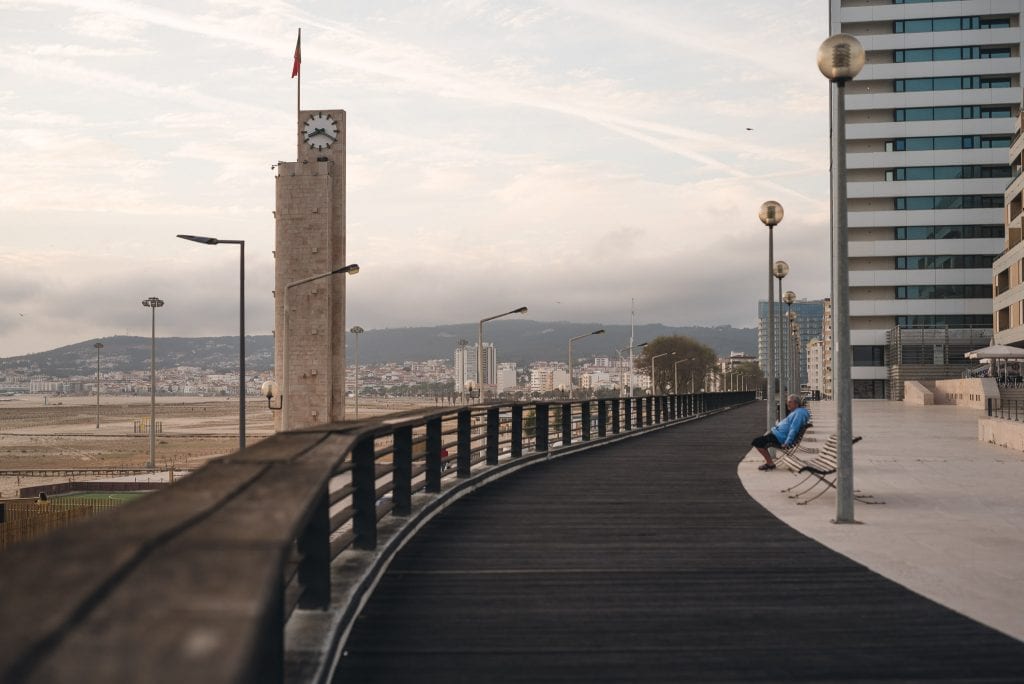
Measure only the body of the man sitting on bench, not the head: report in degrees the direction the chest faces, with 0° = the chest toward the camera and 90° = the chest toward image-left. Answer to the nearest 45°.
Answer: approximately 90°

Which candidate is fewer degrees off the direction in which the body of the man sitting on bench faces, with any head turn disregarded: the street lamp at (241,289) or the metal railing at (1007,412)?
the street lamp

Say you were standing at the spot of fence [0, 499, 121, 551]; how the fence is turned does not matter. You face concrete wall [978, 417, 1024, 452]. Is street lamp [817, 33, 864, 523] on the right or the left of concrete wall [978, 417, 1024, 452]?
right

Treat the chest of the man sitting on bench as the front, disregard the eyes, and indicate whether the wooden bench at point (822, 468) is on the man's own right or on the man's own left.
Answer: on the man's own left

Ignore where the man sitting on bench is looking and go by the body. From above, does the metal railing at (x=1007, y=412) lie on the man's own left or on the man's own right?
on the man's own right

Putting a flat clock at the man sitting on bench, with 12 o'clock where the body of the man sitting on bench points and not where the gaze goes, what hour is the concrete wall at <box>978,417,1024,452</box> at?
The concrete wall is roughly at 4 o'clock from the man sitting on bench.

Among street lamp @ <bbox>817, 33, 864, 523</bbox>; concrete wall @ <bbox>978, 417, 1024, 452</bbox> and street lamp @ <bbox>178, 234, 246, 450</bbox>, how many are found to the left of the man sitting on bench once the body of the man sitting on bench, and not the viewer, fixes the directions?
1

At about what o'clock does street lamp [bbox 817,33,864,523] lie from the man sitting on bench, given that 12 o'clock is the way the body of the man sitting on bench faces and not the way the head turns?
The street lamp is roughly at 9 o'clock from the man sitting on bench.

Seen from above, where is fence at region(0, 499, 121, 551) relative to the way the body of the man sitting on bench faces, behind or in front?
in front

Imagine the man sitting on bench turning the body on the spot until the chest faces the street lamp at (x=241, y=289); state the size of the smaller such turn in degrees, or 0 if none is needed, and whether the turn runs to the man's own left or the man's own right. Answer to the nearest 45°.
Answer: approximately 45° to the man's own right
